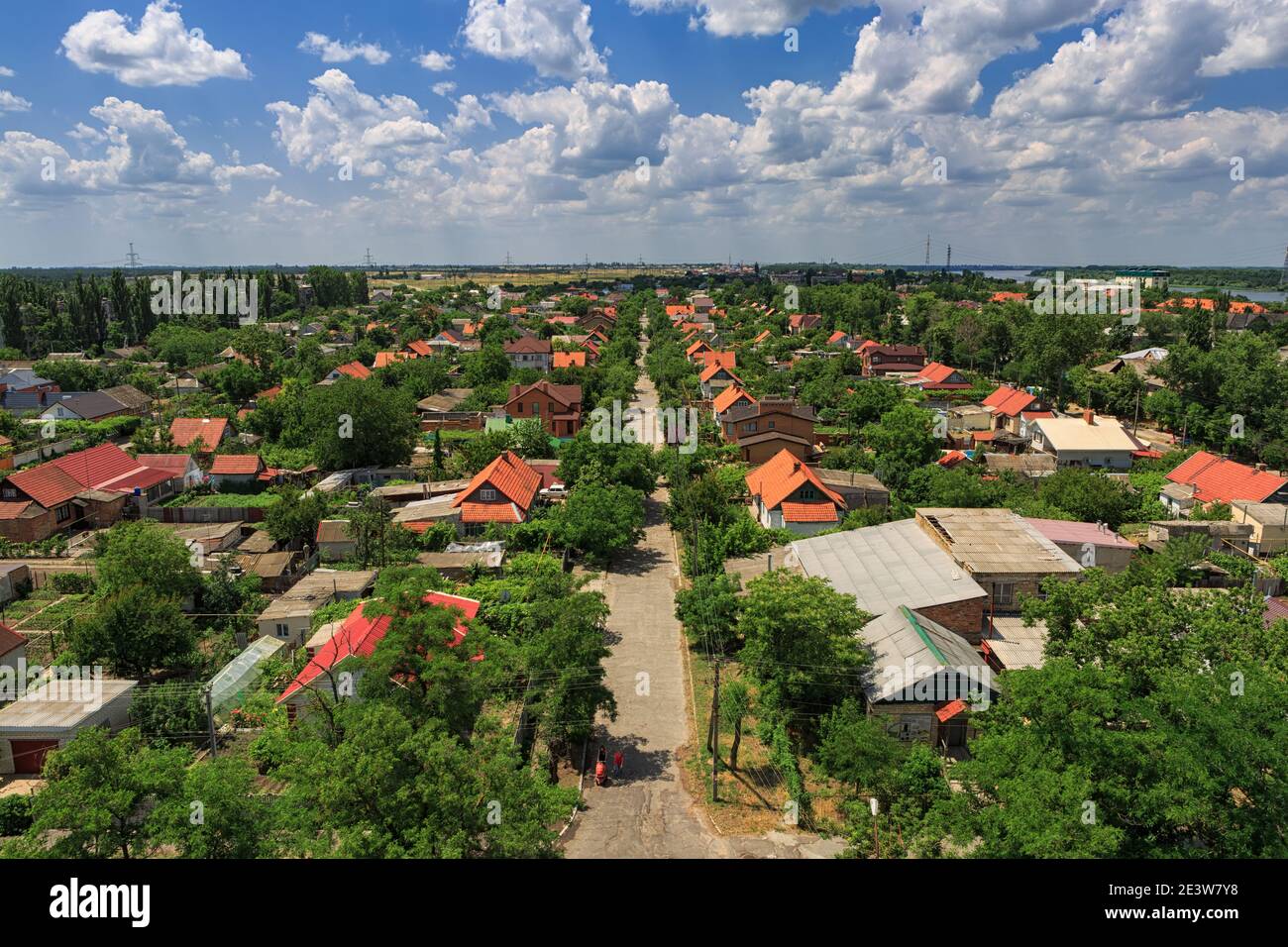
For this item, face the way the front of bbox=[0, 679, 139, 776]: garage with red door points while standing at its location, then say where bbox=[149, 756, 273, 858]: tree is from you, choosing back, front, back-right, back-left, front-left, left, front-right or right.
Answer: front

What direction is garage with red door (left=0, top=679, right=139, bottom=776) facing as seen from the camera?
toward the camera

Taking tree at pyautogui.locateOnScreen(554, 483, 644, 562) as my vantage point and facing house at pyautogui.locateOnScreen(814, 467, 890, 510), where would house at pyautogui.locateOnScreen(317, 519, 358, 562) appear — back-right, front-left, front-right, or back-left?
back-left

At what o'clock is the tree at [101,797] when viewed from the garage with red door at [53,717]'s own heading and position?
The tree is roughly at 12 o'clock from the garage with red door.

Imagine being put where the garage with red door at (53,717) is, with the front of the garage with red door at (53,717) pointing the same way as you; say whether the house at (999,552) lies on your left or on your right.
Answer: on your left

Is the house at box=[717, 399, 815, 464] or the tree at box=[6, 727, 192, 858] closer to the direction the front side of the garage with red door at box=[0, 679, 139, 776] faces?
the tree

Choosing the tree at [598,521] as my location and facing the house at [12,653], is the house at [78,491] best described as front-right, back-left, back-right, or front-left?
front-right

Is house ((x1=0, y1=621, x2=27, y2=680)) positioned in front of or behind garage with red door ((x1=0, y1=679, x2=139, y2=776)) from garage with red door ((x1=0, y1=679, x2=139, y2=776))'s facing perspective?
behind

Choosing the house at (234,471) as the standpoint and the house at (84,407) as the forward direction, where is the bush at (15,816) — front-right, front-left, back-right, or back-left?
back-left

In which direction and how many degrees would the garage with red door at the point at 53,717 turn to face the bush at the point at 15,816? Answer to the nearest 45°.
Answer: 0° — it already faces it

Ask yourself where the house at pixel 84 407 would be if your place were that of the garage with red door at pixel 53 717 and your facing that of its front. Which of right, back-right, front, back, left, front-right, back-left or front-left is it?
back

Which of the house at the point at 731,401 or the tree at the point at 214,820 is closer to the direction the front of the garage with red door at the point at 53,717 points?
the tree
